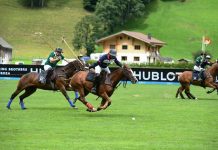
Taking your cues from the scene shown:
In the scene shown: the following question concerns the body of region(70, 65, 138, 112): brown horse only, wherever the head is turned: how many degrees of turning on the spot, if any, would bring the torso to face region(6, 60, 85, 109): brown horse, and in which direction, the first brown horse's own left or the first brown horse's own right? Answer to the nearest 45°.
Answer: approximately 135° to the first brown horse's own left

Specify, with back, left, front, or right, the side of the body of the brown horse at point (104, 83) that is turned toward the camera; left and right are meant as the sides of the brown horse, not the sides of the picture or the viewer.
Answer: right

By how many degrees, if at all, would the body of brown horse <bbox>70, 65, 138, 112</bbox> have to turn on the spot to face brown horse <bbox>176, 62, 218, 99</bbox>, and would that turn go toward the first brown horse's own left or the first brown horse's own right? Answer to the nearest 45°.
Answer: approximately 45° to the first brown horse's own left

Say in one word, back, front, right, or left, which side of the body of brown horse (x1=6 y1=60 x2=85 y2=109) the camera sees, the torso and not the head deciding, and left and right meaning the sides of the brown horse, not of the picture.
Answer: right
